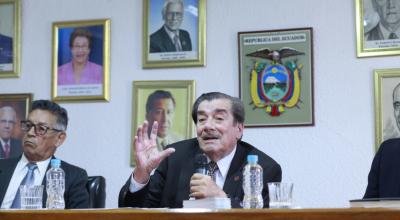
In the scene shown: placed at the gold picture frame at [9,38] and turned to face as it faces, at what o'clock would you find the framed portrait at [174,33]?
The framed portrait is roughly at 10 o'clock from the gold picture frame.

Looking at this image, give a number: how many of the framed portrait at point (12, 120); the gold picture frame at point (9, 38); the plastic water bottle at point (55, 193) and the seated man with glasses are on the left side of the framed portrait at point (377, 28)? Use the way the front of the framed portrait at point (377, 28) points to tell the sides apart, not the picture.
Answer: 0

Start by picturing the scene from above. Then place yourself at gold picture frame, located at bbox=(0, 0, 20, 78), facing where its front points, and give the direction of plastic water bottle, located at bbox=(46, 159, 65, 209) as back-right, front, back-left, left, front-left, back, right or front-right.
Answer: front

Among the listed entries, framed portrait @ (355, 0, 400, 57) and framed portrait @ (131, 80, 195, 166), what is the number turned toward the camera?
2

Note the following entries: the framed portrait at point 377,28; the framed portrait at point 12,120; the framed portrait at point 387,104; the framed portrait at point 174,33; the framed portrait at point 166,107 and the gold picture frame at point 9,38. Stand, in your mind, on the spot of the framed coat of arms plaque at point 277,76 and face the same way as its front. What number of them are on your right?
4

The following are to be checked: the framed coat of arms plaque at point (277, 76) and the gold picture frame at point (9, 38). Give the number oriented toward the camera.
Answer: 2

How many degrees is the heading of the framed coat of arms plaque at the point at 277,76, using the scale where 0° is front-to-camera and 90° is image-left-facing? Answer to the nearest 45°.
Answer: approximately 0°

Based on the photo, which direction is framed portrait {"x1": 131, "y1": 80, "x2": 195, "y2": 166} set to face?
toward the camera

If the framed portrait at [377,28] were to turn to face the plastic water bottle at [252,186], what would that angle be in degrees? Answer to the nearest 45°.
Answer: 0° — it already faces it

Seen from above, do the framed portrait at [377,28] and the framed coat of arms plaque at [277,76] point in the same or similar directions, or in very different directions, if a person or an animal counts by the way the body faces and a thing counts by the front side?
same or similar directions

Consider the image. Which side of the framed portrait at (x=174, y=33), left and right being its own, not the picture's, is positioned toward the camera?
front

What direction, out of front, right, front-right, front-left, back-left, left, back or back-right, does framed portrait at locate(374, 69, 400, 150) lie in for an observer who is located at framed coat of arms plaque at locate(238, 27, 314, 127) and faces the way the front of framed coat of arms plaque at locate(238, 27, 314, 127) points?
left

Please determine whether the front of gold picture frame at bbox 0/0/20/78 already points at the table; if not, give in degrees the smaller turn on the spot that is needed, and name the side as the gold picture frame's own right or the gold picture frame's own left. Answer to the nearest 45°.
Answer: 0° — it already faces it

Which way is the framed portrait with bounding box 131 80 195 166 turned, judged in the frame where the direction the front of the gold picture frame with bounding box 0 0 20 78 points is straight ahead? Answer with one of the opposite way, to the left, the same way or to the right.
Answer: the same way

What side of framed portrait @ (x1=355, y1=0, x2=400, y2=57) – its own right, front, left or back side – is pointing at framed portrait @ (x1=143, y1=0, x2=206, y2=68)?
right

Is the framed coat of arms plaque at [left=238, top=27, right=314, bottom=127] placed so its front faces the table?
yes

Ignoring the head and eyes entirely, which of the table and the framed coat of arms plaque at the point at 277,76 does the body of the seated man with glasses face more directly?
the table

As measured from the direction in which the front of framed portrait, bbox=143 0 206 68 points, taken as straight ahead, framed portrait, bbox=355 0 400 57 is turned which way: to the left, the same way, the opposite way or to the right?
the same way

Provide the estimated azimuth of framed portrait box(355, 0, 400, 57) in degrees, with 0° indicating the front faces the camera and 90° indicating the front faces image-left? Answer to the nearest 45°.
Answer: approximately 0°

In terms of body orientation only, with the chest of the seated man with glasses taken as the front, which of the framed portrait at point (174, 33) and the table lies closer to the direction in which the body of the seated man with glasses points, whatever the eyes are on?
the table
